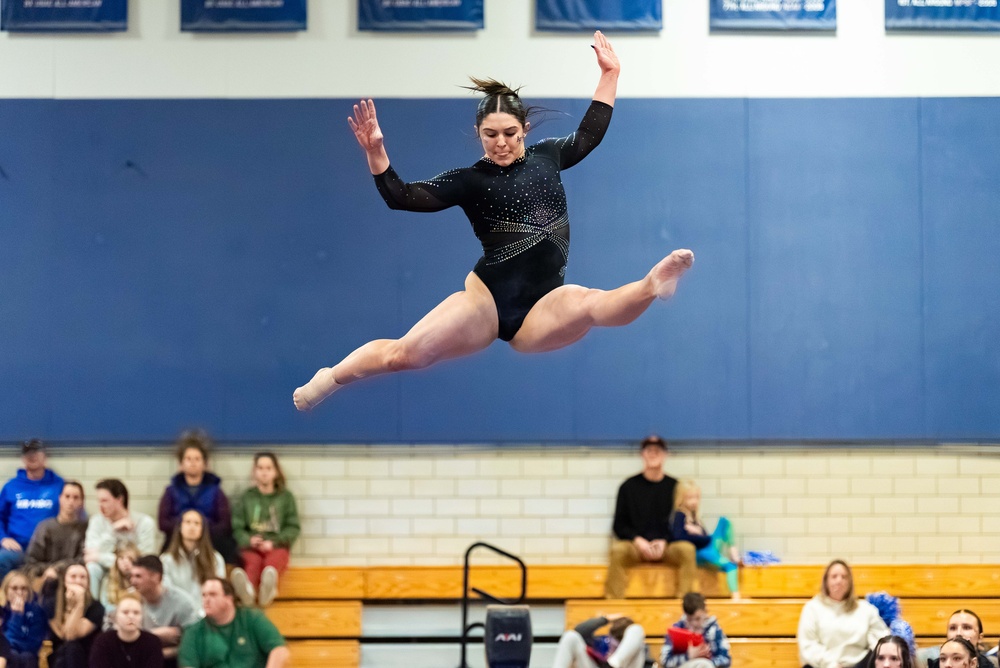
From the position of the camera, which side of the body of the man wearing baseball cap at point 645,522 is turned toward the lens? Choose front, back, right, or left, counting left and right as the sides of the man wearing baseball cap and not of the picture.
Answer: front

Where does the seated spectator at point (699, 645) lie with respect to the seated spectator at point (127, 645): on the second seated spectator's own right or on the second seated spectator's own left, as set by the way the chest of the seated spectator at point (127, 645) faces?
on the second seated spectator's own left

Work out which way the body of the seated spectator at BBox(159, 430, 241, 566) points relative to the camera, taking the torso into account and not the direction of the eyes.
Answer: toward the camera

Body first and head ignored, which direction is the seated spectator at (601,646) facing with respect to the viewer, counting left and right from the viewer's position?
facing the viewer

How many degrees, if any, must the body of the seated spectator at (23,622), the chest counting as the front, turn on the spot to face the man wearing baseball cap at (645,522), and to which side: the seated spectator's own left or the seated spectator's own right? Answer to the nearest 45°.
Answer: approximately 90° to the seated spectator's own left

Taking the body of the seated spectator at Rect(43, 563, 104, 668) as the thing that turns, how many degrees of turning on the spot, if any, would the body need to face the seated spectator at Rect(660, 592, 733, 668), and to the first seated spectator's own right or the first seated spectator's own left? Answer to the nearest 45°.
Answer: approximately 90° to the first seated spectator's own left

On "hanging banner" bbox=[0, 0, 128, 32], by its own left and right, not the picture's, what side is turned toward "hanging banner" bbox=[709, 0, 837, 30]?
left

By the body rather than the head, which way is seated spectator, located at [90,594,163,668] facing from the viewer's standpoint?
toward the camera

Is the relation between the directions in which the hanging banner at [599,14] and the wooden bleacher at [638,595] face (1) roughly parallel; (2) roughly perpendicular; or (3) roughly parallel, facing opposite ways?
roughly parallel
